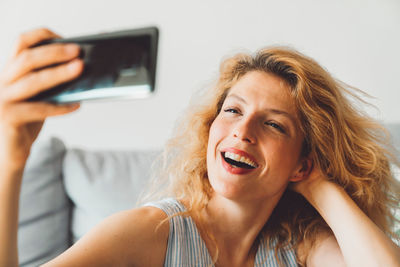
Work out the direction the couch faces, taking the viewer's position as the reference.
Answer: facing the viewer

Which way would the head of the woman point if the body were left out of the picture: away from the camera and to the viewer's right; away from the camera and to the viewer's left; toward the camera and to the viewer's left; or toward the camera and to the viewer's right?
toward the camera and to the viewer's left
